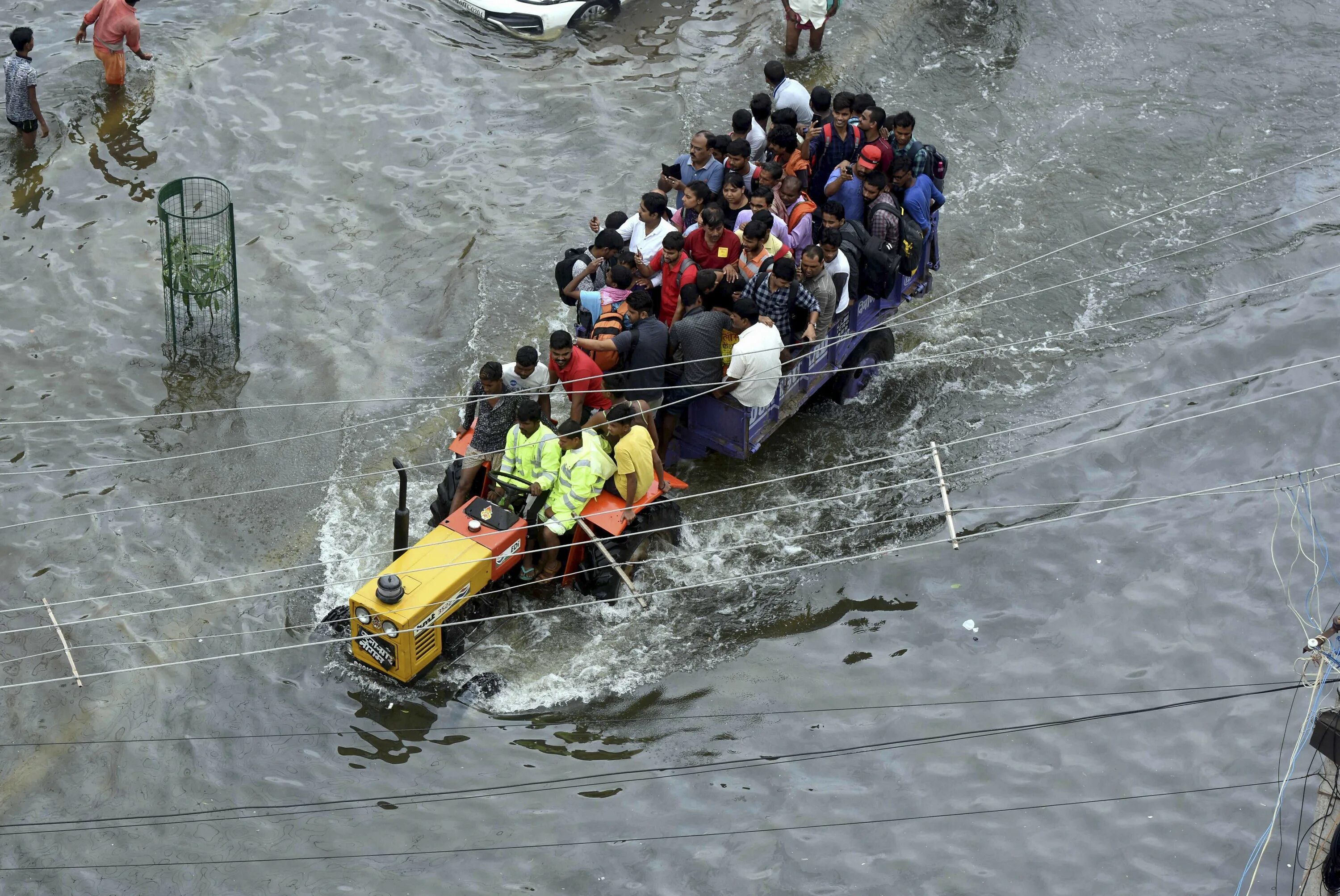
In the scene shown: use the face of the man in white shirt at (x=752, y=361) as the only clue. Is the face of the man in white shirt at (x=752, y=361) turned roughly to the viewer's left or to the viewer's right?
to the viewer's left

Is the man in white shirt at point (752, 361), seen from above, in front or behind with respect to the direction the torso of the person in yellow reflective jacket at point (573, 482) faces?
behind

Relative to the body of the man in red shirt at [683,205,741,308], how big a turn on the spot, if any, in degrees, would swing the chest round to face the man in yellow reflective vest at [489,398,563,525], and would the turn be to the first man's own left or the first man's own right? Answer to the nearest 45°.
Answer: approximately 45° to the first man's own right

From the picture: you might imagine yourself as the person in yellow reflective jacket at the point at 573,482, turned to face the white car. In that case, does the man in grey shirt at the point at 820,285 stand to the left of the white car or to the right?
right

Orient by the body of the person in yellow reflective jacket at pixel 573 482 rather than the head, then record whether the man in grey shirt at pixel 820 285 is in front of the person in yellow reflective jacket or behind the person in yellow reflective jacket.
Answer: behind
